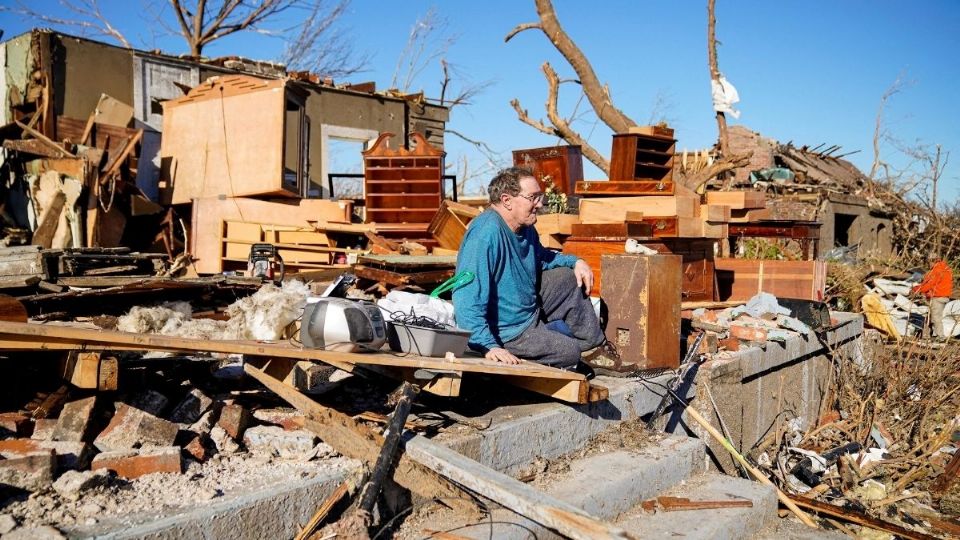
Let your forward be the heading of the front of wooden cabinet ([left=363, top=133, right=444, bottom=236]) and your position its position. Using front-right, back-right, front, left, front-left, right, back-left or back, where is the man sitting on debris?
front

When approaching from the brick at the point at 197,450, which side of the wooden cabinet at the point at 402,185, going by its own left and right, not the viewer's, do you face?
front

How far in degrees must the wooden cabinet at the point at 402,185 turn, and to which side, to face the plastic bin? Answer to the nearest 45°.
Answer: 0° — it already faces it

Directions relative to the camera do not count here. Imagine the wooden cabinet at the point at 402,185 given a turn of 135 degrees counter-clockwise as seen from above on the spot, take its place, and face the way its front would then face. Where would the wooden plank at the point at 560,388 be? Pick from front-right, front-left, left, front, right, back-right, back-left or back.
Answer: back-right

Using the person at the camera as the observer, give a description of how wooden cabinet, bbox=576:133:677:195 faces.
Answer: facing the viewer and to the right of the viewer

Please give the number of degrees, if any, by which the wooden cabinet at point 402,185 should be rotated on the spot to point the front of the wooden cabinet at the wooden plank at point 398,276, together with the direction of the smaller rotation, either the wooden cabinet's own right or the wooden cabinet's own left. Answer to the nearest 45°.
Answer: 0° — it already faces it

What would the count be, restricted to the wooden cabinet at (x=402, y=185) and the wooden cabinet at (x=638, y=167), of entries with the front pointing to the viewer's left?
0

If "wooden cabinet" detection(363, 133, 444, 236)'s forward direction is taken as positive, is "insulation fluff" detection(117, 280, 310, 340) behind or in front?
in front

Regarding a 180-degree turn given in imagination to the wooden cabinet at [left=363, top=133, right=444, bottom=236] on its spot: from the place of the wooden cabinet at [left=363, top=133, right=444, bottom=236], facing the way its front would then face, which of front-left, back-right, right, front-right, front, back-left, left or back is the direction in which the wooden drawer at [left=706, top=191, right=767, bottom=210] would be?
back-right

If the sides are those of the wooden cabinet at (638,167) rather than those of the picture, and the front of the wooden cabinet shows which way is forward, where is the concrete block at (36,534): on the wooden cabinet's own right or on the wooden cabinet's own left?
on the wooden cabinet's own right

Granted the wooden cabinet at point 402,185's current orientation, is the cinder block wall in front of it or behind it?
in front

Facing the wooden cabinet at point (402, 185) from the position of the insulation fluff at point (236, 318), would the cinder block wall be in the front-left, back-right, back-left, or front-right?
front-right

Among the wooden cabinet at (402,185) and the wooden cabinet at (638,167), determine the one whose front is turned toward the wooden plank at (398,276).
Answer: the wooden cabinet at (402,185)

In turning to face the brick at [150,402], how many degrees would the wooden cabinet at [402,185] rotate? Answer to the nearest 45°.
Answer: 0° — it already faces it

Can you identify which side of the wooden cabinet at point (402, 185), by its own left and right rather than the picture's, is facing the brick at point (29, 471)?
front

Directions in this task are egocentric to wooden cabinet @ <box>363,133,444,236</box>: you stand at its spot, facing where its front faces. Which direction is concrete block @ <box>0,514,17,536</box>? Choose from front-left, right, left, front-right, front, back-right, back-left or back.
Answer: front

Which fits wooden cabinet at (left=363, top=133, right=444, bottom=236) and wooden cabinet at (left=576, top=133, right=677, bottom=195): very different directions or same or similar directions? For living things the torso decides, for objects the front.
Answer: same or similar directions

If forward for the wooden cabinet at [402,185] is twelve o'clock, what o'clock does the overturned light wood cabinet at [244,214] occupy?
The overturned light wood cabinet is roughly at 3 o'clock from the wooden cabinet.

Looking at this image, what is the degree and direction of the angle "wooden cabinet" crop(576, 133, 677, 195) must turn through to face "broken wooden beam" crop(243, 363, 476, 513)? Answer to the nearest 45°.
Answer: approximately 45° to its right

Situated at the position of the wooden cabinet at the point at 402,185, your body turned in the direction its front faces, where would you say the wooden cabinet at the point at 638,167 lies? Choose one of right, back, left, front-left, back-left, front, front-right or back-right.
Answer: front-left

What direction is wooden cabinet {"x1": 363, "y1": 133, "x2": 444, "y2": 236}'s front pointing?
toward the camera
